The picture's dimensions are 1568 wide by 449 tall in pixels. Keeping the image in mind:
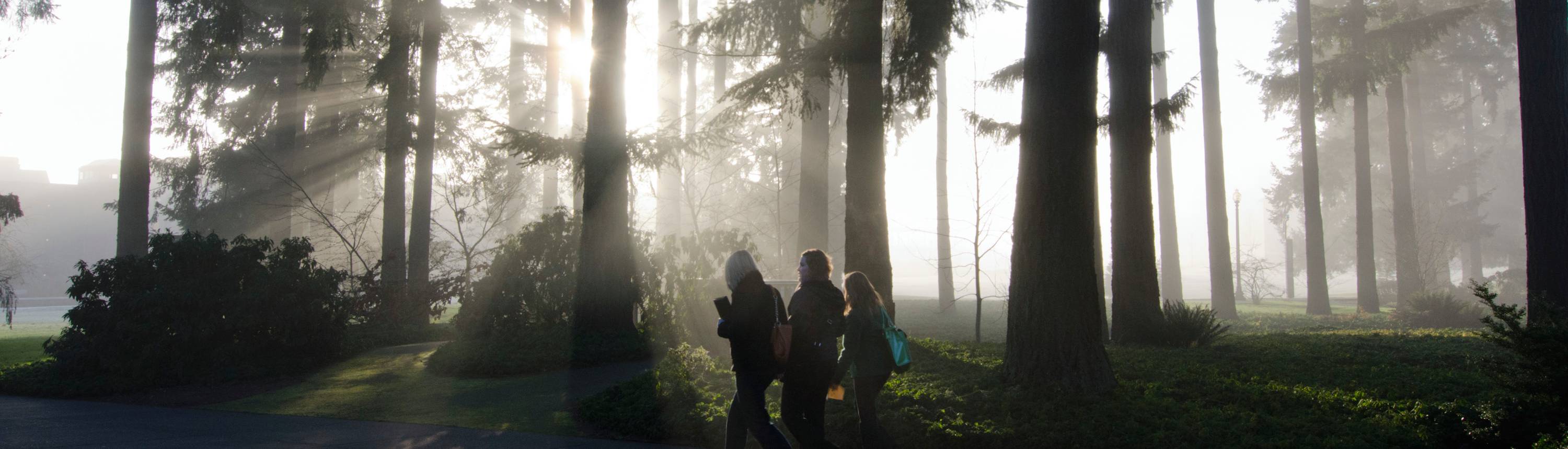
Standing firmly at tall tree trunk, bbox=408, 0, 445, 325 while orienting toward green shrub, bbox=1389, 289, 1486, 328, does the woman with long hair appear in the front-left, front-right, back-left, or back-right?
front-right

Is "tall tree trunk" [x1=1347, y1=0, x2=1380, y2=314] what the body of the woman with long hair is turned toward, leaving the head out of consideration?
no

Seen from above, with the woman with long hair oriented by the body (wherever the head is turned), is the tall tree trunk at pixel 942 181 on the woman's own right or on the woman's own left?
on the woman's own right

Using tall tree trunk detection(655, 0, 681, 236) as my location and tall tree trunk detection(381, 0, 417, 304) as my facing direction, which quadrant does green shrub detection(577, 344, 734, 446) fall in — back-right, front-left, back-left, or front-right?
front-left

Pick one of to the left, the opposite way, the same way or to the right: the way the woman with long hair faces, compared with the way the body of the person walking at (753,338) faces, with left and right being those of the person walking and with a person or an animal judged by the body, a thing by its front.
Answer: the same way
